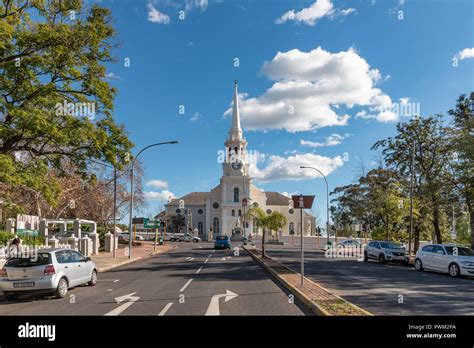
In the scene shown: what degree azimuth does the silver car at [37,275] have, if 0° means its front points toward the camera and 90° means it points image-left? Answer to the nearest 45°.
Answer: approximately 225°

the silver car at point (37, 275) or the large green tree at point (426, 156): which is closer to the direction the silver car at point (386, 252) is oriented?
the silver car

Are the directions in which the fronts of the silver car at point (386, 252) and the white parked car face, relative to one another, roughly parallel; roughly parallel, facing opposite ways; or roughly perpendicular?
roughly parallel

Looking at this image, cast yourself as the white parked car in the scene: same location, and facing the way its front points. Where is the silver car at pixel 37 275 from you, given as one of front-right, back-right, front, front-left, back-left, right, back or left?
right

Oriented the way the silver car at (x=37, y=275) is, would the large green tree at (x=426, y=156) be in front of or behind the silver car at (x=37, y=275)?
in front

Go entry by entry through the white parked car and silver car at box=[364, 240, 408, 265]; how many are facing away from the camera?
0
